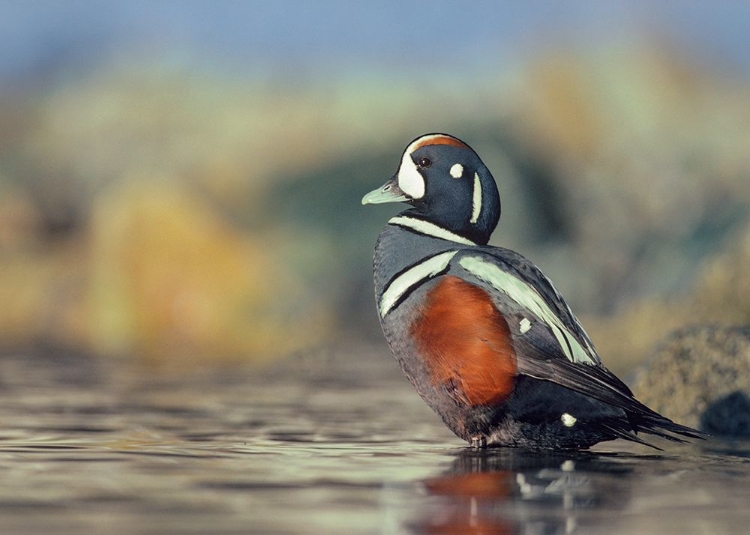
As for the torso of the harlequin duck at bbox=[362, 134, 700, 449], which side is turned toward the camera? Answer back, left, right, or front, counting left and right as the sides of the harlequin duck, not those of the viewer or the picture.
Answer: left

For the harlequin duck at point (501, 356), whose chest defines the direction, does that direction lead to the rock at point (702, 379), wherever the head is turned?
no
